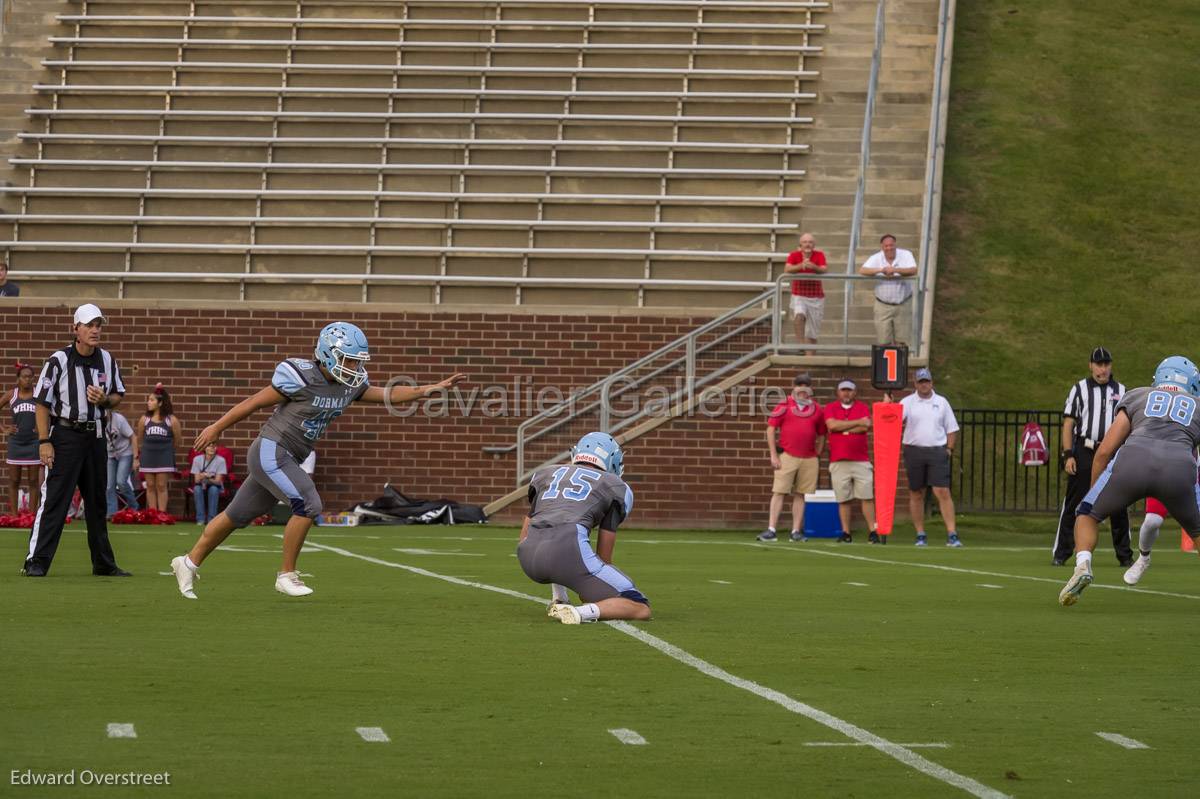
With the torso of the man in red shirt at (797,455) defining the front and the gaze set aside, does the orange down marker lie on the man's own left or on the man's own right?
on the man's own left

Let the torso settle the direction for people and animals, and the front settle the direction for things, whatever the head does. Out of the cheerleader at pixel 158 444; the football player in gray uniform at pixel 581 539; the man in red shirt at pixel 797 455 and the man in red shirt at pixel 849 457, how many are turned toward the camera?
3
